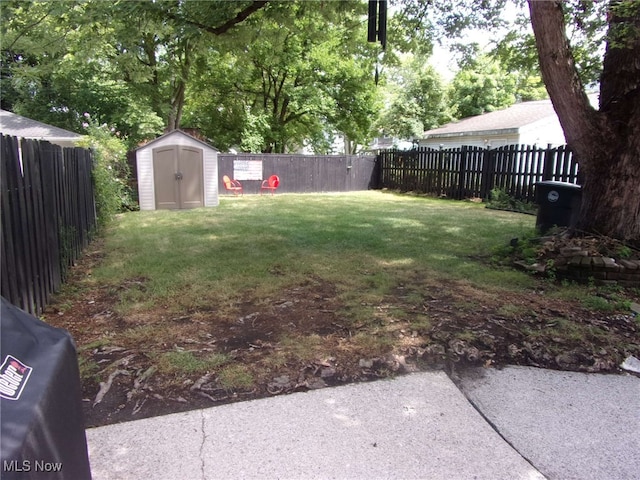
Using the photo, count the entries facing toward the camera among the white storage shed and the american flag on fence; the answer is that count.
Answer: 2

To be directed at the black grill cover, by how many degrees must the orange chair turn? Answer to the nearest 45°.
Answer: approximately 45° to its right

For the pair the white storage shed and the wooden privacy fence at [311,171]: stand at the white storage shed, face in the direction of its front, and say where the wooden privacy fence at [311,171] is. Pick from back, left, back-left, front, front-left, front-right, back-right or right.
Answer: back-left

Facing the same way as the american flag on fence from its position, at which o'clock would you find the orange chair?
The orange chair is roughly at 2 o'clock from the american flag on fence.

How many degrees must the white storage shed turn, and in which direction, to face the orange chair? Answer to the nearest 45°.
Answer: approximately 135° to its left

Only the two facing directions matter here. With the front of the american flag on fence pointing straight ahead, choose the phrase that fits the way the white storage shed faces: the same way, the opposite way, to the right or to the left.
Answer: the same way

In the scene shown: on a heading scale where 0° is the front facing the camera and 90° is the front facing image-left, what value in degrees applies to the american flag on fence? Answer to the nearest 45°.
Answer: approximately 0°

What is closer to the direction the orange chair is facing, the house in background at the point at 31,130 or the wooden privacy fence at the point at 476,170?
the wooden privacy fence

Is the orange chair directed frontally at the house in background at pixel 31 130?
no

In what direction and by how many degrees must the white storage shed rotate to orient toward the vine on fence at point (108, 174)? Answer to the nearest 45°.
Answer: approximately 45° to its right

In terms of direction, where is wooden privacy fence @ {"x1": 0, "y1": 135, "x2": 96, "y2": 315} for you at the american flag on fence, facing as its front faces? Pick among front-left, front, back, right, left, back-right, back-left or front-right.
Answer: front

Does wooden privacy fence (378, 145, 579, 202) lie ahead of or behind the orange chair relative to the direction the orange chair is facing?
ahead

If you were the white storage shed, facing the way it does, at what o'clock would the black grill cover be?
The black grill cover is roughly at 12 o'clock from the white storage shed.

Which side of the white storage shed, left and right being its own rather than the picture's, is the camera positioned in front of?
front

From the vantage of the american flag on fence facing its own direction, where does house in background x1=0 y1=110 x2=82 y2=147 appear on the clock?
The house in background is roughly at 3 o'clock from the american flag on fence.

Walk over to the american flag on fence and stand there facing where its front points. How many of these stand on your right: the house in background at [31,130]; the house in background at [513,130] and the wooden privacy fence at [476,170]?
1
